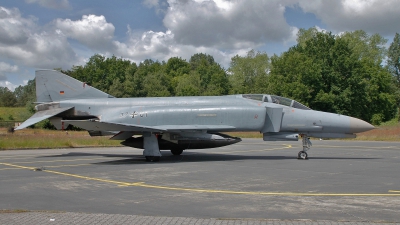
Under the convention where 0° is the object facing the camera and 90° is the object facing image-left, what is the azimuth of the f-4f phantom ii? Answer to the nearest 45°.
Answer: approximately 270°
